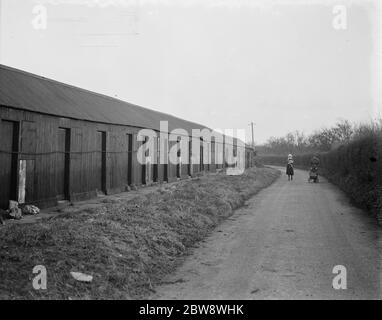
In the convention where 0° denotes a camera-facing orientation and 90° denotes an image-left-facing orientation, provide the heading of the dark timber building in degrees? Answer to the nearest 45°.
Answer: approximately 315°
